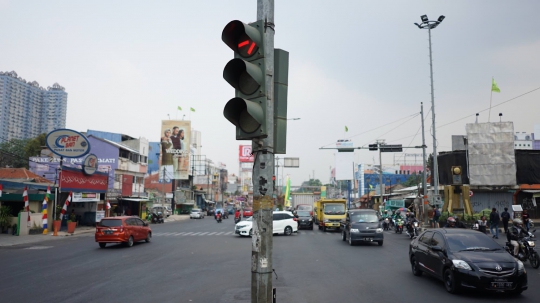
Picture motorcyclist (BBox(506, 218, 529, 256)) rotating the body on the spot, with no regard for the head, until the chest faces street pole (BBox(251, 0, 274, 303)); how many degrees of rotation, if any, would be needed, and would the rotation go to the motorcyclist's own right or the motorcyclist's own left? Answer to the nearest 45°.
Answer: approximately 45° to the motorcyclist's own right

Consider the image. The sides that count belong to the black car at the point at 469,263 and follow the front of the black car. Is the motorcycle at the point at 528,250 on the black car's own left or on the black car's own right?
on the black car's own left

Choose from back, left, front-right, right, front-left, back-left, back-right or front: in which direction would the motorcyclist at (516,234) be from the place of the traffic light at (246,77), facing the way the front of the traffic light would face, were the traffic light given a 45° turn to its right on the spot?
back-right

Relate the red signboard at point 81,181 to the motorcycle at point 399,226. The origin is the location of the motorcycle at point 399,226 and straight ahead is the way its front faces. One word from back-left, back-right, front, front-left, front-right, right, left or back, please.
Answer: right

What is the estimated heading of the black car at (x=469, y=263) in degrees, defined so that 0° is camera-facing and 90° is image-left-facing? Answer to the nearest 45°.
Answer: approximately 315°

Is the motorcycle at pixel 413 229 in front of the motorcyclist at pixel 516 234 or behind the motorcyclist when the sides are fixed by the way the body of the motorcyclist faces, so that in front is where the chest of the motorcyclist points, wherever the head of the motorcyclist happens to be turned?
behind

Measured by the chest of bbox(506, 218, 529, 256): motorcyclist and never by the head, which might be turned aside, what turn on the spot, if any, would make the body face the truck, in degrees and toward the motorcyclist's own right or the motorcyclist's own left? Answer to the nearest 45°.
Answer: approximately 180°

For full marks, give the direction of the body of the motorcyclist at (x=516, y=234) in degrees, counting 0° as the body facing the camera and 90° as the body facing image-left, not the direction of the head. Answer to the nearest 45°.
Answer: approximately 315°

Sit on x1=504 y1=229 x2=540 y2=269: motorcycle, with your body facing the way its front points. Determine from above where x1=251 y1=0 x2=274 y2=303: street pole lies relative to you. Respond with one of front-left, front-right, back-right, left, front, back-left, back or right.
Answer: front-right

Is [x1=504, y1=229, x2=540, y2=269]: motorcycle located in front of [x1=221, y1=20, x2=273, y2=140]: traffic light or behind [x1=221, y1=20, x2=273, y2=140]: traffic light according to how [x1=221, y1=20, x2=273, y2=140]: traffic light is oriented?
behind

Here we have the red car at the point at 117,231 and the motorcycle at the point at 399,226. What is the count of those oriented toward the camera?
1

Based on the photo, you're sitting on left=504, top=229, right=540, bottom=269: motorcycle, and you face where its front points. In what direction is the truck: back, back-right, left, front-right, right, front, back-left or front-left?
back
